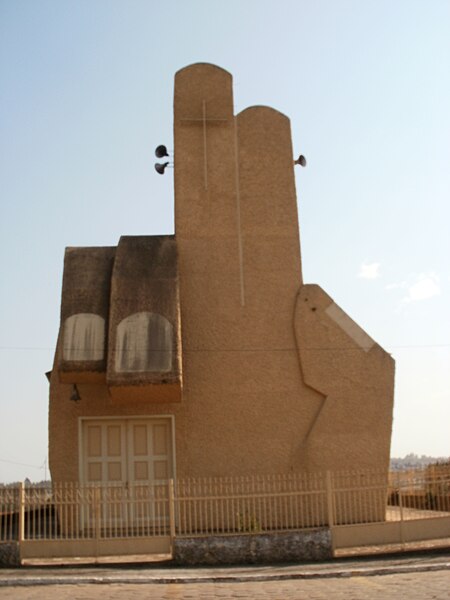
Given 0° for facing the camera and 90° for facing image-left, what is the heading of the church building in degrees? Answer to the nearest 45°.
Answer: approximately 0°

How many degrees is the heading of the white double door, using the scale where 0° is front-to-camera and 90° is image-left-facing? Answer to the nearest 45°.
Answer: approximately 0°

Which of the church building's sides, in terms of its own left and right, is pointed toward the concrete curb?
front
